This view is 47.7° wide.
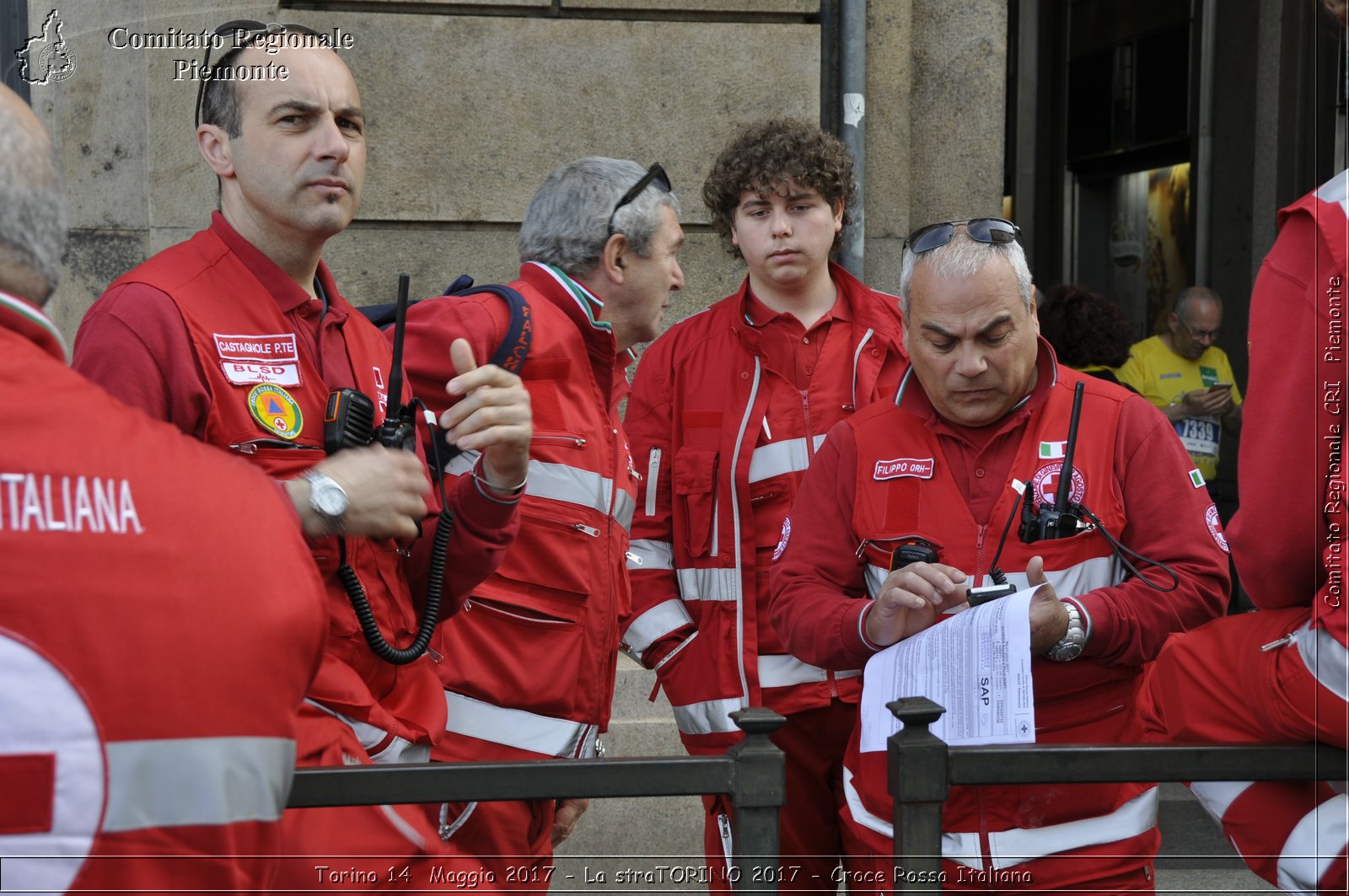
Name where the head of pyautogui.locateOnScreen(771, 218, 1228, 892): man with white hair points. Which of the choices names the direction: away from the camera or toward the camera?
toward the camera

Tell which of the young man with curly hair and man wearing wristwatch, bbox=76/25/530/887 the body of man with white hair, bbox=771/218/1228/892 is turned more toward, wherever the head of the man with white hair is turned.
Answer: the man wearing wristwatch

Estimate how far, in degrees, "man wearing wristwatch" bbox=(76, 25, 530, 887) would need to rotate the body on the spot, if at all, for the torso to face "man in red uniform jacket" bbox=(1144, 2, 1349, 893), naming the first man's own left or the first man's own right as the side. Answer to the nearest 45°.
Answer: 0° — they already face them

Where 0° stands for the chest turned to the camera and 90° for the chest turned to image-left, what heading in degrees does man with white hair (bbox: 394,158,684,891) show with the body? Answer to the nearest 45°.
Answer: approximately 270°

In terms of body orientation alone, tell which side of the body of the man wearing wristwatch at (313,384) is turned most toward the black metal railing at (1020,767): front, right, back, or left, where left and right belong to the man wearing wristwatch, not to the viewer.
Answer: front

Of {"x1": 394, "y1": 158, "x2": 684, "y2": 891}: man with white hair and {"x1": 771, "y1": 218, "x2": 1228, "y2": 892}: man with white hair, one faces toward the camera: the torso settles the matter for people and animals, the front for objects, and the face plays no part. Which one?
{"x1": 771, "y1": 218, "x2": 1228, "y2": 892}: man with white hair

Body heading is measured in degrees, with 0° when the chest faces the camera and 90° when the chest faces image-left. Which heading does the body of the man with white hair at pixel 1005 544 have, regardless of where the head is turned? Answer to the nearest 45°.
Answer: approximately 0°

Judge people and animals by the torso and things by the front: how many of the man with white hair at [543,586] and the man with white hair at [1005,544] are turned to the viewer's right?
1

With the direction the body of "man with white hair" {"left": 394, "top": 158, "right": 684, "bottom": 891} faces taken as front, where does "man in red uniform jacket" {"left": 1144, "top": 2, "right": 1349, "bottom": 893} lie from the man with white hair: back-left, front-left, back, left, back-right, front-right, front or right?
front-right

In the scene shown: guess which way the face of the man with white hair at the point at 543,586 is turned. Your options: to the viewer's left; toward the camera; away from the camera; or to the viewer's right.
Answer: to the viewer's right

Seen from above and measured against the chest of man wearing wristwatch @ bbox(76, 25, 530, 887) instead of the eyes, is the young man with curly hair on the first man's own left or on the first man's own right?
on the first man's own left

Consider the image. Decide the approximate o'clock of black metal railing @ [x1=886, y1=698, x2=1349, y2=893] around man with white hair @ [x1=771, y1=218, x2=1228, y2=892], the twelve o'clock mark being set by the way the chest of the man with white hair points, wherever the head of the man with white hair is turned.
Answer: The black metal railing is roughly at 12 o'clock from the man with white hair.

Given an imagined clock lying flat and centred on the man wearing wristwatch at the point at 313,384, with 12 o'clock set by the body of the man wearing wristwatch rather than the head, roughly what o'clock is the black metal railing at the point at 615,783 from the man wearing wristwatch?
The black metal railing is roughly at 12 o'clock from the man wearing wristwatch.
